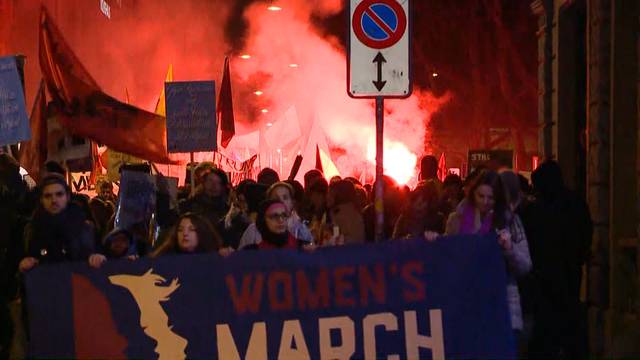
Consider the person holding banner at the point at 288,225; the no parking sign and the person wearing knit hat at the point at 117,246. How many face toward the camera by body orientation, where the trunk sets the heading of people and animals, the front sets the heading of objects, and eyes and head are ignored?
3

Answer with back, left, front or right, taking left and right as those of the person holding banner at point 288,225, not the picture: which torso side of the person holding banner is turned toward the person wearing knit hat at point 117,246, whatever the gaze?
right

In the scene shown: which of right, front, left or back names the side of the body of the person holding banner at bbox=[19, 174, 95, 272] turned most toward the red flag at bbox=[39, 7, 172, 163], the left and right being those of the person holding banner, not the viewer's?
back

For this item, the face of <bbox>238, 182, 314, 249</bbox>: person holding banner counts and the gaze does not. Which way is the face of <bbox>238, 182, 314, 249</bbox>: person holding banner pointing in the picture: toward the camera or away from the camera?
toward the camera

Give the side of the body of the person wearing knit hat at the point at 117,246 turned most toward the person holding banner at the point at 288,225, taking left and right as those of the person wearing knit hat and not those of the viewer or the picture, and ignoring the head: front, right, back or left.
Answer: left

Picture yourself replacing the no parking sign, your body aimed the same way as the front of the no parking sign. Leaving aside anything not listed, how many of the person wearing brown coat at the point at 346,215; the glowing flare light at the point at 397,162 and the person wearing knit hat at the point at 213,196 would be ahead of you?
0

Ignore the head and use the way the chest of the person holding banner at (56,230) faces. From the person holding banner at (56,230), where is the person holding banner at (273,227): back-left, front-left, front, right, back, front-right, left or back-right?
left

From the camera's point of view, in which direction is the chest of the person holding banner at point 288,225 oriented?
toward the camera

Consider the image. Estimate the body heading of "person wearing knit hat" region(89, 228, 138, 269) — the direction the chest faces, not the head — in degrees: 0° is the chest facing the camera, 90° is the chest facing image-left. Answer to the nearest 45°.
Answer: approximately 0°

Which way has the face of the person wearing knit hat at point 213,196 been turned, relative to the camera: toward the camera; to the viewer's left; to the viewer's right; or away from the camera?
toward the camera

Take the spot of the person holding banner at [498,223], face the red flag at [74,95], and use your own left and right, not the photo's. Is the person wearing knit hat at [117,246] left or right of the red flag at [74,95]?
left

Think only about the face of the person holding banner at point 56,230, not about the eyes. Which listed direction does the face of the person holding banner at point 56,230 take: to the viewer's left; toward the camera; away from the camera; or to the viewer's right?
toward the camera

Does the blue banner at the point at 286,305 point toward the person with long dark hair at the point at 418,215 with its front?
no

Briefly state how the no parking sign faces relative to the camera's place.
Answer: facing the viewer

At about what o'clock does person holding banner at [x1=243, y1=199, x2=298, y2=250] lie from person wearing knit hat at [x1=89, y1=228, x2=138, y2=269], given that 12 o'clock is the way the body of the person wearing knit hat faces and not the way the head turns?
The person holding banner is roughly at 10 o'clock from the person wearing knit hat.

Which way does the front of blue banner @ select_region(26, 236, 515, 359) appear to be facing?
toward the camera

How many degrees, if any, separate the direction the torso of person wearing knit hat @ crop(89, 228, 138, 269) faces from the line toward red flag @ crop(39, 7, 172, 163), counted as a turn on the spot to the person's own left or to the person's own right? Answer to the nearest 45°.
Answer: approximately 180°

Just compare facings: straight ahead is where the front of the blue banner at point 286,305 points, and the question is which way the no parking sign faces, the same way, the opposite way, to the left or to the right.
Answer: the same way
